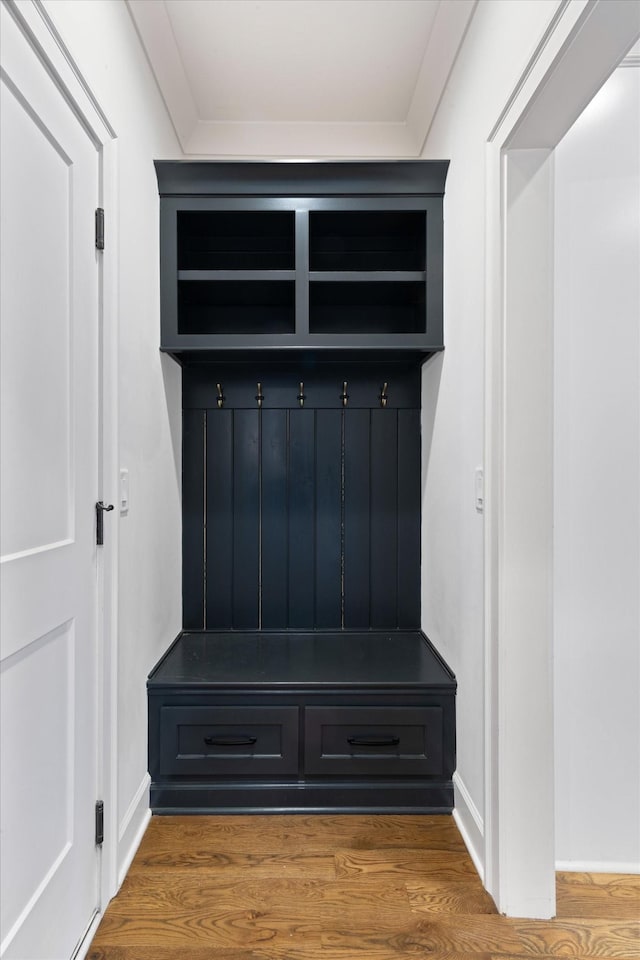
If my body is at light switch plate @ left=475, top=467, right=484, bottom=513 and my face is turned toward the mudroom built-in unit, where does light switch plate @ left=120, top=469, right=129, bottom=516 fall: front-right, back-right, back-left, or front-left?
front-left

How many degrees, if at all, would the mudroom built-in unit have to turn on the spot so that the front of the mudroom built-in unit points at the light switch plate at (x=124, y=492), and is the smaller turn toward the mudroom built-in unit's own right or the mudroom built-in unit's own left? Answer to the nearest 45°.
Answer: approximately 45° to the mudroom built-in unit's own right

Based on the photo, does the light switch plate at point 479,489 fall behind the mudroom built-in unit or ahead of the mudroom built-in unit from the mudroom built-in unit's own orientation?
ahead

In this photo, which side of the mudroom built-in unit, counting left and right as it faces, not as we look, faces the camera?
front

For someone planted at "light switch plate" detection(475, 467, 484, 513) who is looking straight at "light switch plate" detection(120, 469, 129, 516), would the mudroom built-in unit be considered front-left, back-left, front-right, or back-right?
front-right

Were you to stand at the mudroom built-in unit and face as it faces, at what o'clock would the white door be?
The white door is roughly at 1 o'clock from the mudroom built-in unit.
